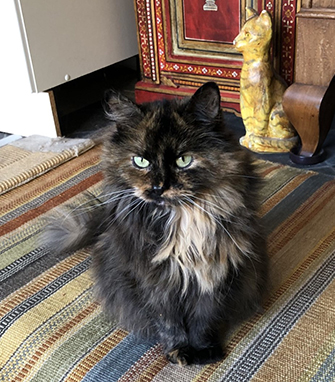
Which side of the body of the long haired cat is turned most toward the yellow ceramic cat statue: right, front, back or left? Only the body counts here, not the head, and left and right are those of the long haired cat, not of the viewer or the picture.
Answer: back

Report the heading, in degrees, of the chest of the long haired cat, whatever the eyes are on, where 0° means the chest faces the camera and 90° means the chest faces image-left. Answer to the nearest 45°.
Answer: approximately 0°

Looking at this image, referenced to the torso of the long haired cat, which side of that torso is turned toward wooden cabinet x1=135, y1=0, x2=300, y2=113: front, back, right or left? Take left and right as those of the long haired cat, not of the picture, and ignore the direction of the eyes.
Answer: back
